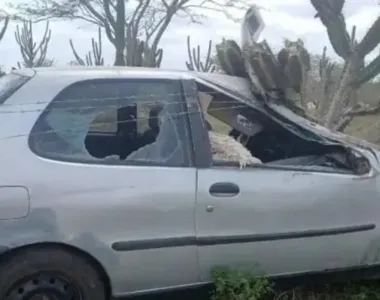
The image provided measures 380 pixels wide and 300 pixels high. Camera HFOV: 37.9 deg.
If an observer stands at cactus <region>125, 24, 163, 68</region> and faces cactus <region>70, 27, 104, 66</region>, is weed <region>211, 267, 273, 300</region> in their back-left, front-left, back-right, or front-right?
back-left

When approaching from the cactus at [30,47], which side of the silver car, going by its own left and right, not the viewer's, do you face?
left

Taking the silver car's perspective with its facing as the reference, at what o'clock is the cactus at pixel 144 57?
The cactus is roughly at 9 o'clock from the silver car.

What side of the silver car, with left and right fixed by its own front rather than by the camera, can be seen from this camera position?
right

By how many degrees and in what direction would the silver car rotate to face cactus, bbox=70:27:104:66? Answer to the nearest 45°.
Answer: approximately 90° to its left

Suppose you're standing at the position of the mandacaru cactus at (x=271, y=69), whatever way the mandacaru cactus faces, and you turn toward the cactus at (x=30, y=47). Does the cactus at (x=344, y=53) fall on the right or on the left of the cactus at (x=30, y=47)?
right

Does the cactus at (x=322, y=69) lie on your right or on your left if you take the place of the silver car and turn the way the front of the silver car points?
on your left
